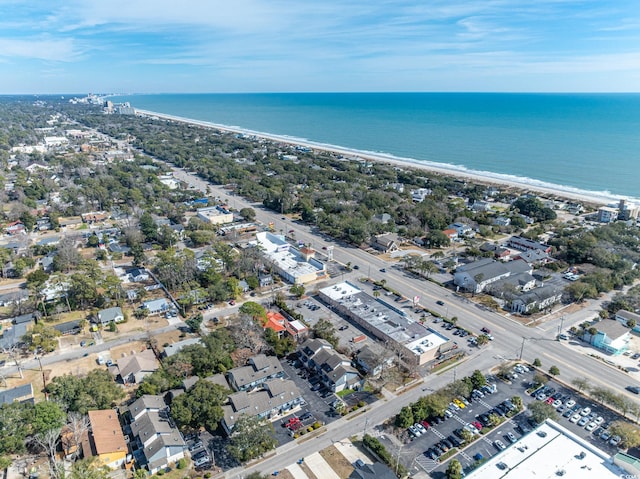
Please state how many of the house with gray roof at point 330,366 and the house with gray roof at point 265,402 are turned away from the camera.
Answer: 0

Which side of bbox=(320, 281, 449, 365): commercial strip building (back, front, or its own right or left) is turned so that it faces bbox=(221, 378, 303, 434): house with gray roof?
back

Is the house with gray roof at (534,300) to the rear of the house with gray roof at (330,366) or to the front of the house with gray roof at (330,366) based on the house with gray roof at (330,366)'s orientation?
to the rear

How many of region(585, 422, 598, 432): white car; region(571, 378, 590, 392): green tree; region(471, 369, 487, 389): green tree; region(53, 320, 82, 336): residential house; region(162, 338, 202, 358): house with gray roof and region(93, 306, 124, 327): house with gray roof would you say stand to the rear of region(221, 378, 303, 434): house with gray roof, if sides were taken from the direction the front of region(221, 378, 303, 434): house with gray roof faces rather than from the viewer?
3

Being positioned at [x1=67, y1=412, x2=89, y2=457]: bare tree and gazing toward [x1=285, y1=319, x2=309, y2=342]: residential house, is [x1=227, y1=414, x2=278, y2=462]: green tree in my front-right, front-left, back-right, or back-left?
front-right

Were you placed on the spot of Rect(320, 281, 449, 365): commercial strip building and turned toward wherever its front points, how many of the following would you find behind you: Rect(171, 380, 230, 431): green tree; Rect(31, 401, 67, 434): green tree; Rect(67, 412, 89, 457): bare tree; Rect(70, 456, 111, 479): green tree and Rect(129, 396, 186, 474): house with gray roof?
5

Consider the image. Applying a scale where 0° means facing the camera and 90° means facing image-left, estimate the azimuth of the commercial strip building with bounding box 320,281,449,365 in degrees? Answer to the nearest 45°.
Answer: approximately 225°

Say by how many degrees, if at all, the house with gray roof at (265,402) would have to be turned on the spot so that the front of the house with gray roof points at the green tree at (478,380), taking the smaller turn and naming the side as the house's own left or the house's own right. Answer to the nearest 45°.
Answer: approximately 45° to the house's own left

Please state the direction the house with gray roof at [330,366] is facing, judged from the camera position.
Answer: facing the viewer and to the left of the viewer

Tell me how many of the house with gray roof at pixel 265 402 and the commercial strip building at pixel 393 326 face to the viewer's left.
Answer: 0

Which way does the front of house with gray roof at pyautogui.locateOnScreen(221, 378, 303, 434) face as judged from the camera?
facing the viewer and to the right of the viewer

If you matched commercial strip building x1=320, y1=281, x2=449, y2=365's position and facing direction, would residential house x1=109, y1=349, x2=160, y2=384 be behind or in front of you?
behind

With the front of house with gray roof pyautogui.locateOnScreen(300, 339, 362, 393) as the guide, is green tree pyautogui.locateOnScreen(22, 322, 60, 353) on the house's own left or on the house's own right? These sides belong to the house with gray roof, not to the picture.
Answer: on the house's own right

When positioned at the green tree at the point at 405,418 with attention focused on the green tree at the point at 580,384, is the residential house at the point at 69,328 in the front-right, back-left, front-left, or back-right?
back-left

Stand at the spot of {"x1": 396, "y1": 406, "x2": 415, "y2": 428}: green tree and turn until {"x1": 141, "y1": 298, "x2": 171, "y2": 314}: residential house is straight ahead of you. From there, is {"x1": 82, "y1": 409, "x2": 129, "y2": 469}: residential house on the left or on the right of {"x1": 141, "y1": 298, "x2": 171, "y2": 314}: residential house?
left
